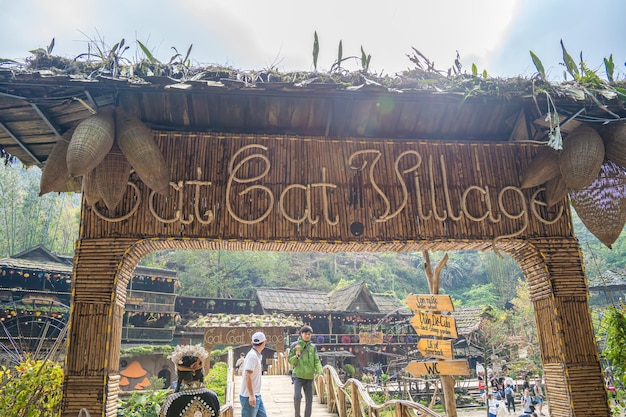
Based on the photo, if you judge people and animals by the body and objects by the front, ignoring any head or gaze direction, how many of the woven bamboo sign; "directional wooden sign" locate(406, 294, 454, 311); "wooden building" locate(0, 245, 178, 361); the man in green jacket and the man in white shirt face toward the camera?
4

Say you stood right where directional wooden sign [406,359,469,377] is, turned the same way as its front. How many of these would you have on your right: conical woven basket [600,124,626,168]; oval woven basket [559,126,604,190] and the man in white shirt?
1

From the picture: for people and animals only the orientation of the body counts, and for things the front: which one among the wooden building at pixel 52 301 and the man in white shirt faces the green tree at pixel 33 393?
the wooden building

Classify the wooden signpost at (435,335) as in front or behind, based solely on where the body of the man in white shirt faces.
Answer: in front

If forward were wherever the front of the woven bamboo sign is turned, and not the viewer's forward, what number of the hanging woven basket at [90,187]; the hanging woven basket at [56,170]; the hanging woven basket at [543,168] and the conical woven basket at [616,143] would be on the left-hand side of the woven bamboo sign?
2

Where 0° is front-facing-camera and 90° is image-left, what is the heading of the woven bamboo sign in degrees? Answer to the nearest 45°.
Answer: approximately 0°
